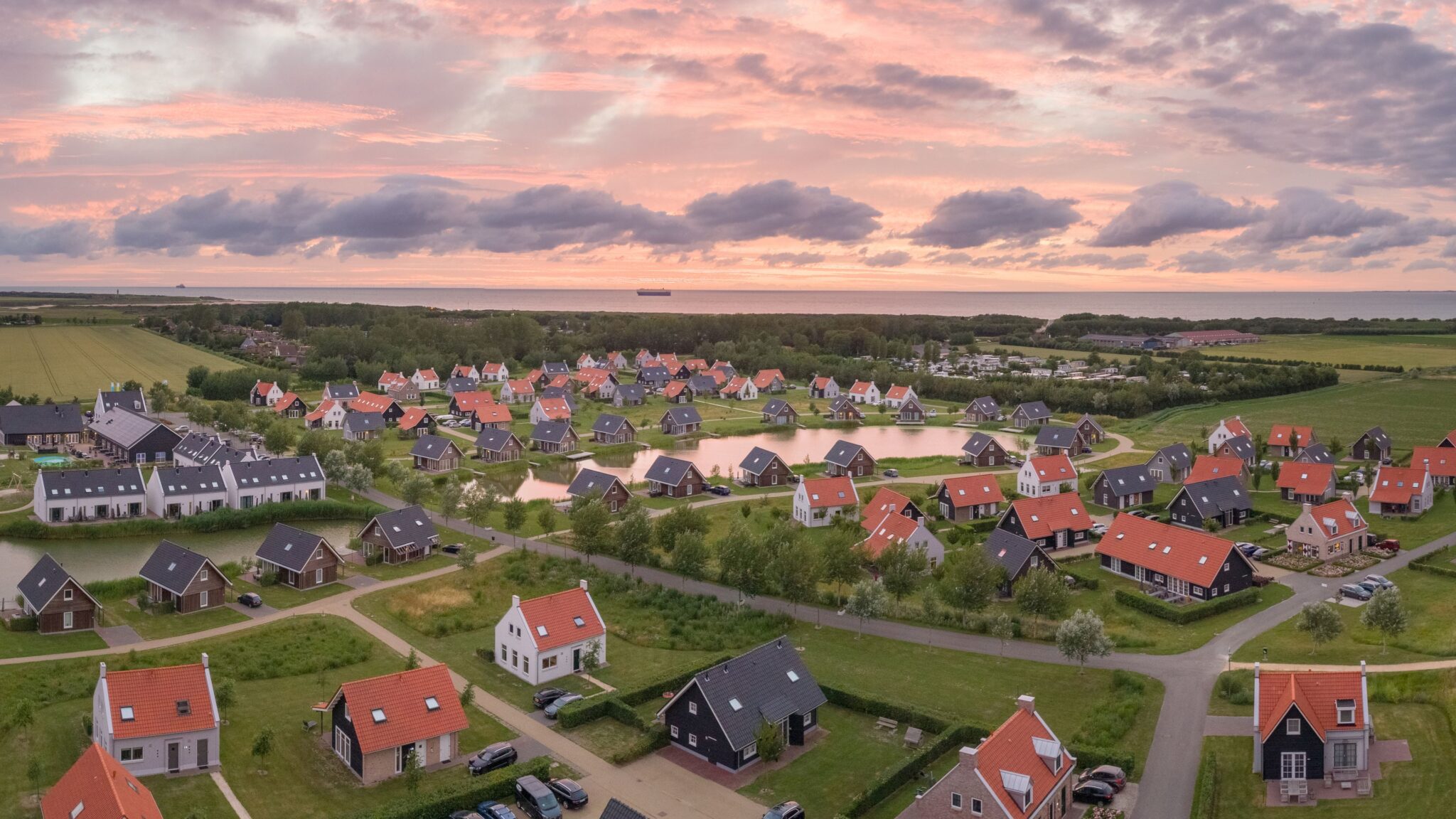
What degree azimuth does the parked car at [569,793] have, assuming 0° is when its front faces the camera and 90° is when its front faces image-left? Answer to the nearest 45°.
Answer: approximately 135°

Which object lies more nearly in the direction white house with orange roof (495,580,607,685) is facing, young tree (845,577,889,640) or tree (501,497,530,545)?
the young tree

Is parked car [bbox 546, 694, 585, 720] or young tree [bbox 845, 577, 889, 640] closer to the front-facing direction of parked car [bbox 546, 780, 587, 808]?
the parked car

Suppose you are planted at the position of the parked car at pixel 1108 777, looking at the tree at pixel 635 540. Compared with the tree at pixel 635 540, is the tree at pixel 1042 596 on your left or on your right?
right

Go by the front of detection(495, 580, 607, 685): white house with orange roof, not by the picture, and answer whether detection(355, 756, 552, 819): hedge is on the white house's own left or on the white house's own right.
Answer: on the white house's own right

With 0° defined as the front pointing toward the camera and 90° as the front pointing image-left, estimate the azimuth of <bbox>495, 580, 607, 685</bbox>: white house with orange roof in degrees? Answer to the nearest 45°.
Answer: approximately 315°

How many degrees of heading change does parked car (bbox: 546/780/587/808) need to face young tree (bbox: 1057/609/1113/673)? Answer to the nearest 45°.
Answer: approximately 135° to its right

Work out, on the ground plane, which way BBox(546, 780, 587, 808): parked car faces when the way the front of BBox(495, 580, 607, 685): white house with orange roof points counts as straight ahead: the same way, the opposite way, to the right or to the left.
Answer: the opposite way
